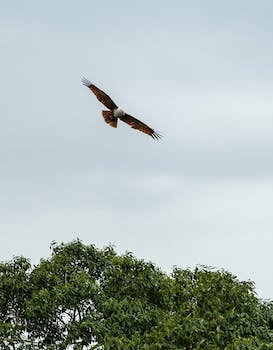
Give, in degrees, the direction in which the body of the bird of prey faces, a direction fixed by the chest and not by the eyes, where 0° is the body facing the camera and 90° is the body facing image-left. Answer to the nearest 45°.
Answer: approximately 315°
